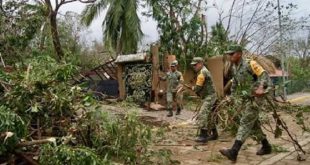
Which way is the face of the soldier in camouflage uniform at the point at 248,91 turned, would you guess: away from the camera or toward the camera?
toward the camera

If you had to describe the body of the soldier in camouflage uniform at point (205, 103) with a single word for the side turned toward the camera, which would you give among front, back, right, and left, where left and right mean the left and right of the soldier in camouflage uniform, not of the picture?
left

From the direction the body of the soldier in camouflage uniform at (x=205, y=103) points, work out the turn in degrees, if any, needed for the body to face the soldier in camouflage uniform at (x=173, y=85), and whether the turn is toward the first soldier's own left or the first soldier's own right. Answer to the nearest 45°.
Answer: approximately 90° to the first soldier's own right

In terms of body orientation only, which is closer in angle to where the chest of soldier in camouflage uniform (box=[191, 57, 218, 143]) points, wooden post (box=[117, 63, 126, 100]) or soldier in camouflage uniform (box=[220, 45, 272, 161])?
the wooden post

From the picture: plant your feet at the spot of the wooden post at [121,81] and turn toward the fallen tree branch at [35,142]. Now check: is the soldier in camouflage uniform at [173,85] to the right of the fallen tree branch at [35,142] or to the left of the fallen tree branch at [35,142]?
left

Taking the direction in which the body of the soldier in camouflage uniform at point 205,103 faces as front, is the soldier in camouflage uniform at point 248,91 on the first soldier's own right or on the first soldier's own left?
on the first soldier's own left

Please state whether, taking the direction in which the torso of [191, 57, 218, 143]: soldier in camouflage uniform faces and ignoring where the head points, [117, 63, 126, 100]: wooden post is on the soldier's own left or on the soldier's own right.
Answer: on the soldier's own right
